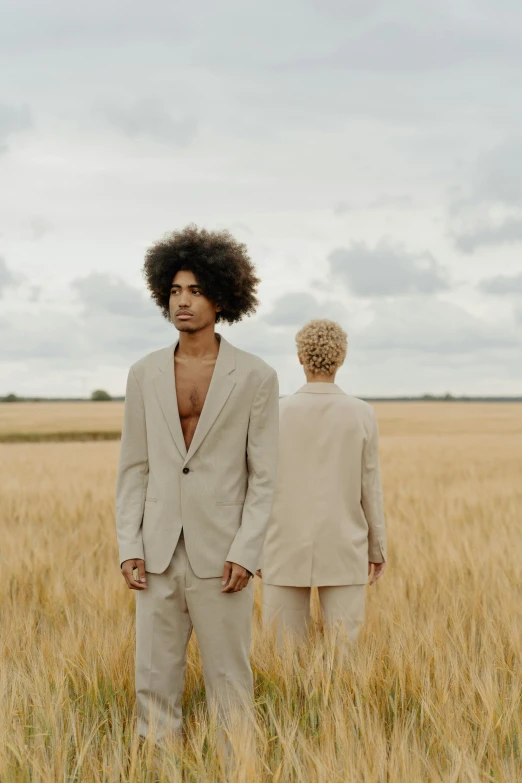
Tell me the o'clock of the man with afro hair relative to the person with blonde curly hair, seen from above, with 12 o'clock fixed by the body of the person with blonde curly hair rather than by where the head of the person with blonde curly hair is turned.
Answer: The man with afro hair is roughly at 7 o'clock from the person with blonde curly hair.

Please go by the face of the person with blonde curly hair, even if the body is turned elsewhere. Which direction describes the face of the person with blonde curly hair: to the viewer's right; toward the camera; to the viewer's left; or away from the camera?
away from the camera

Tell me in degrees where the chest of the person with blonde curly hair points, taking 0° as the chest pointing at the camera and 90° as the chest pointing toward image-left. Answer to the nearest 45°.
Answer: approximately 180°

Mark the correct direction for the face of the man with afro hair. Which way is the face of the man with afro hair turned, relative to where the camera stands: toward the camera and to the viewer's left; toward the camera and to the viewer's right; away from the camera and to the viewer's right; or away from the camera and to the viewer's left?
toward the camera and to the viewer's left
